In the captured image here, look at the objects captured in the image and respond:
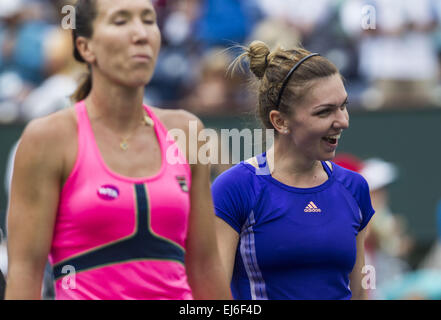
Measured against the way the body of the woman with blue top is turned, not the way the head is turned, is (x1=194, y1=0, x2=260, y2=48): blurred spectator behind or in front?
behind

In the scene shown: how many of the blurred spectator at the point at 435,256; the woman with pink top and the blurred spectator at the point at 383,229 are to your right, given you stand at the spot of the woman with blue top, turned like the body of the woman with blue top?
1

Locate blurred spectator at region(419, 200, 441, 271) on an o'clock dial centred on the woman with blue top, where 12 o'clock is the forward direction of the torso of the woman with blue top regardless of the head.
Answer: The blurred spectator is roughly at 8 o'clock from the woman with blue top.

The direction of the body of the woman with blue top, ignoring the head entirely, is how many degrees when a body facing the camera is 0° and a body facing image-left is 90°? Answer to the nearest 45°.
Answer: approximately 315°

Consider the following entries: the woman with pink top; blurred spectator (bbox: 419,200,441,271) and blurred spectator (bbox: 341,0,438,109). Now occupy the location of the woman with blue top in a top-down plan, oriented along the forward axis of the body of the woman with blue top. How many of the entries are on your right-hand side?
1

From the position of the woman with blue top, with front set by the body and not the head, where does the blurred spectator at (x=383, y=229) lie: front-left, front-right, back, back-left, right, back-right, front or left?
back-left

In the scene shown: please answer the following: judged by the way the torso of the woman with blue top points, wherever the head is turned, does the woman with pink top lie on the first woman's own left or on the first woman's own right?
on the first woman's own right

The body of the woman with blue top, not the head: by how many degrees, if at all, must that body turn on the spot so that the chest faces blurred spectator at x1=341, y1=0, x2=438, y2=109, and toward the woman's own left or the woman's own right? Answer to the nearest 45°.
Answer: approximately 135° to the woman's own left

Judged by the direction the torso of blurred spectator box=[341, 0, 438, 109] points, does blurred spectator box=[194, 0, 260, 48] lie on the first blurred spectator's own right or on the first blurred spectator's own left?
on the first blurred spectator's own right

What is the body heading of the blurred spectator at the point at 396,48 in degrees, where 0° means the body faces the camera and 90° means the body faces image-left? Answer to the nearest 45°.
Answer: approximately 0°

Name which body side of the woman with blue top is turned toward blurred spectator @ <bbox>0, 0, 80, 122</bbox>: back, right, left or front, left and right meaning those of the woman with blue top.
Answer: back
